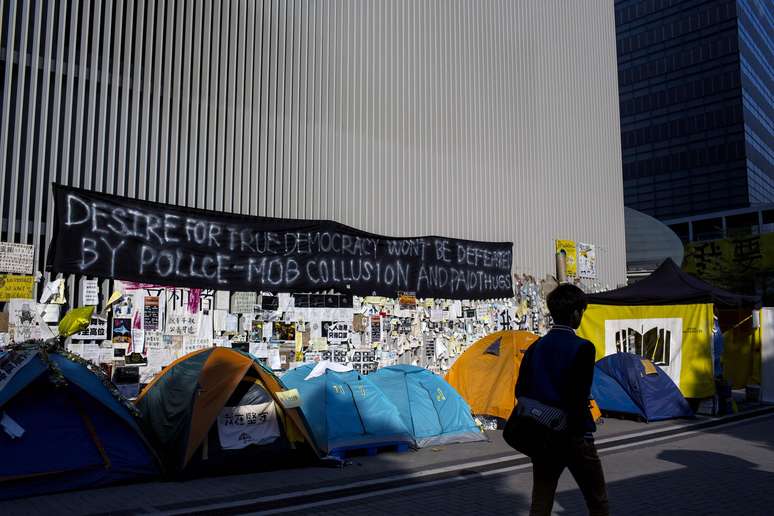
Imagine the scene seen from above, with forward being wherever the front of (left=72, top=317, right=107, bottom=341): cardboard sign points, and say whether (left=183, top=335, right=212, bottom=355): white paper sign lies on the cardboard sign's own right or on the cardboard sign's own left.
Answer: on the cardboard sign's own left

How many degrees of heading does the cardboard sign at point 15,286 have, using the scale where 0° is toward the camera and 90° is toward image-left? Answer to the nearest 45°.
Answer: approximately 0°

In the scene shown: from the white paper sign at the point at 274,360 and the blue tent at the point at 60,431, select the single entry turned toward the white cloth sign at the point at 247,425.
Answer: the white paper sign at the point at 274,360

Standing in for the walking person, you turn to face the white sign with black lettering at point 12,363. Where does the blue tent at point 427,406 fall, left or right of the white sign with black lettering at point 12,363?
right

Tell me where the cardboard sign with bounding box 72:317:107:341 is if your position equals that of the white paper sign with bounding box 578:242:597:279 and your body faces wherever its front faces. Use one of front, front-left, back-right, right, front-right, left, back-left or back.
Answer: right

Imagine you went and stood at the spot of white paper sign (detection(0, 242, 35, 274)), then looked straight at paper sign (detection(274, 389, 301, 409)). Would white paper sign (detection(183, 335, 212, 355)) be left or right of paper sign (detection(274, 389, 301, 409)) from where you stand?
left

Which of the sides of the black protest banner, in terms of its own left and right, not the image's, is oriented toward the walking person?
front

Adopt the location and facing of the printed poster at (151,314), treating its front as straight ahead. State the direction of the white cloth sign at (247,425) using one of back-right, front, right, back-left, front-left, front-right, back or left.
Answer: front-left

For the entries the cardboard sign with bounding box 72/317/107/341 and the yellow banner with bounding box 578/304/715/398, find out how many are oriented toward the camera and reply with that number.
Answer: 2

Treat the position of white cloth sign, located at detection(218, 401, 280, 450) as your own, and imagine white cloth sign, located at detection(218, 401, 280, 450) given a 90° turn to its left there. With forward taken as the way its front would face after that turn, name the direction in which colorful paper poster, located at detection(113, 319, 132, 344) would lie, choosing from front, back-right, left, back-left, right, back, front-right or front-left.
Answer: back-left

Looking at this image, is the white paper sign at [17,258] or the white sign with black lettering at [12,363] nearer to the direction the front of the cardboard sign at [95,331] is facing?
the white sign with black lettering

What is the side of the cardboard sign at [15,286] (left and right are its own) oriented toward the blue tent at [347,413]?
left

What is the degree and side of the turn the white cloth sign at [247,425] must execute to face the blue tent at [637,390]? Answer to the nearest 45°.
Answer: approximately 90° to its left

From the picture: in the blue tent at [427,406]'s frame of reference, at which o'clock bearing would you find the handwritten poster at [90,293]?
The handwritten poster is roughly at 4 o'clock from the blue tent.
